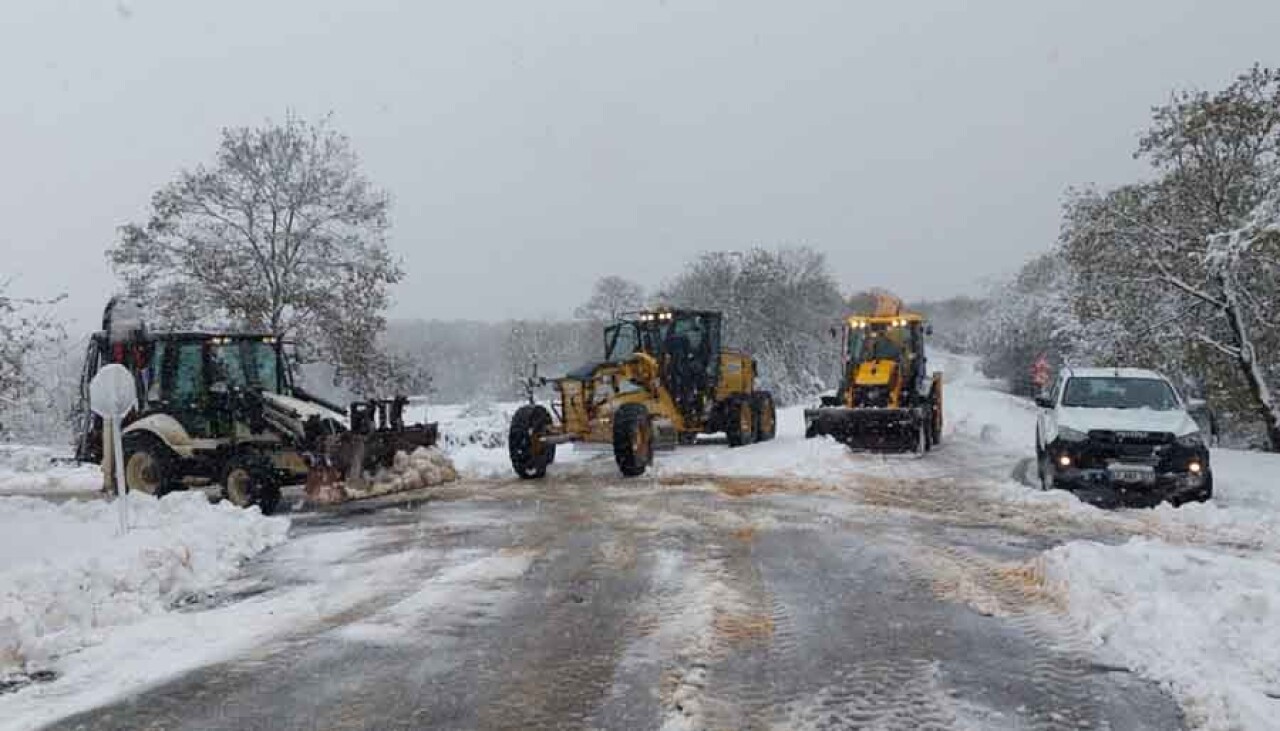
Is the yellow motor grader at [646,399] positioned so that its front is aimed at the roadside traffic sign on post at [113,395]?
yes

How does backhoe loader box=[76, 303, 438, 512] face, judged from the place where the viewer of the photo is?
facing the viewer and to the right of the viewer

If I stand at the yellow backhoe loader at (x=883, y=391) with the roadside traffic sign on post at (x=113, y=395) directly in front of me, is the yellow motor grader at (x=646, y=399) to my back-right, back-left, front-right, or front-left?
front-right

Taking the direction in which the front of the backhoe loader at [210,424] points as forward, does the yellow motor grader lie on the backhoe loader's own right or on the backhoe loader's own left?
on the backhoe loader's own left

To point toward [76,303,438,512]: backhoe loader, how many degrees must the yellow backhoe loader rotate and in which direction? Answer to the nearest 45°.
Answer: approximately 45° to its right

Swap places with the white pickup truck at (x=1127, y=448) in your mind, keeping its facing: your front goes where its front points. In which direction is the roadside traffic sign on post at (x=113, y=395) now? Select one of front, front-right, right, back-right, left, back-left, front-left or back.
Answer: front-right

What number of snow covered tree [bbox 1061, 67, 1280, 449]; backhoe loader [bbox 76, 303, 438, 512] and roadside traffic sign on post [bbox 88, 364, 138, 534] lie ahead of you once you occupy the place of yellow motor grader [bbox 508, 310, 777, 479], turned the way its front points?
2

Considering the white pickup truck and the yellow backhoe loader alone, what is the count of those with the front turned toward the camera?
2

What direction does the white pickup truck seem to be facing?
toward the camera

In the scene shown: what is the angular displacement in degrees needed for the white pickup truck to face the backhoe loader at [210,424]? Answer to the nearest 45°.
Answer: approximately 90° to its right

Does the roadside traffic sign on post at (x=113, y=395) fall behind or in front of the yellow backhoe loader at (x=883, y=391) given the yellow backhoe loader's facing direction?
in front

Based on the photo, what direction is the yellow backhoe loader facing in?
toward the camera

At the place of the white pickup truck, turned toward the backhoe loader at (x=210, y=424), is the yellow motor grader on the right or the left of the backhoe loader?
right

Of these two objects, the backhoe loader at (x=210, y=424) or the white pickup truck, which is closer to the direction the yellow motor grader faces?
the backhoe loader

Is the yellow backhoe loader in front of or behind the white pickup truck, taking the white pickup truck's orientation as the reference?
behind

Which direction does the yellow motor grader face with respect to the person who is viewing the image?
facing the viewer and to the left of the viewer

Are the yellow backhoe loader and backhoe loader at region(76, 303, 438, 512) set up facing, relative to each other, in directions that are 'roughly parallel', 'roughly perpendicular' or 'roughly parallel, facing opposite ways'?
roughly perpendicular

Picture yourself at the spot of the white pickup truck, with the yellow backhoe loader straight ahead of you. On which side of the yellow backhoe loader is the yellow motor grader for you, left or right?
left
